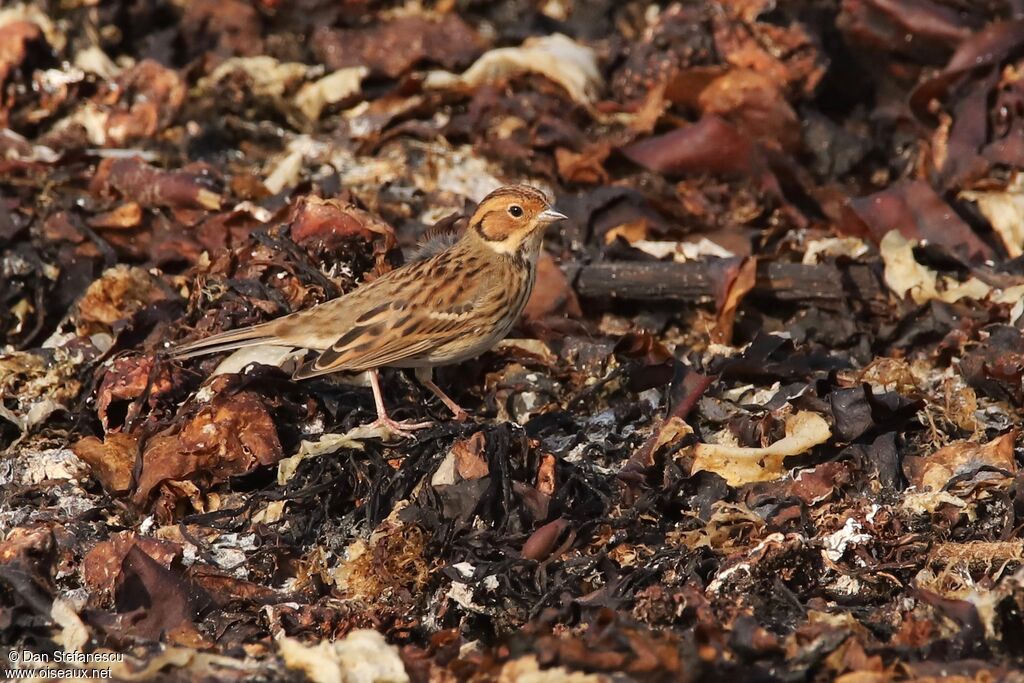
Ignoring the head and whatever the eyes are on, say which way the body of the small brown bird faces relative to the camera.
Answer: to the viewer's right

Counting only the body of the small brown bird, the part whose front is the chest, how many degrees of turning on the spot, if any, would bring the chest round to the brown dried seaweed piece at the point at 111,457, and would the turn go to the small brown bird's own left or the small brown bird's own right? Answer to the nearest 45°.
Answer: approximately 135° to the small brown bird's own right

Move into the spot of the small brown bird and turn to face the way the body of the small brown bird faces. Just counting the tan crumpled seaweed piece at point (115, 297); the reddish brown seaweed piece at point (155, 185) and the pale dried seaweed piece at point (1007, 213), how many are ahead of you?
1

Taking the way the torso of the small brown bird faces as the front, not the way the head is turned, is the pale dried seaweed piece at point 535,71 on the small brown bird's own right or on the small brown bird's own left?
on the small brown bird's own left

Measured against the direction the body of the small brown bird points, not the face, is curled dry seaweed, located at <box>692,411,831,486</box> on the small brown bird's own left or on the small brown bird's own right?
on the small brown bird's own right

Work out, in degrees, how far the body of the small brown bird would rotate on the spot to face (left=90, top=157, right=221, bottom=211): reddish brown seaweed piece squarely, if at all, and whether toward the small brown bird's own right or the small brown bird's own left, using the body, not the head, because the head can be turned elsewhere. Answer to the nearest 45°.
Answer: approximately 135° to the small brown bird's own left

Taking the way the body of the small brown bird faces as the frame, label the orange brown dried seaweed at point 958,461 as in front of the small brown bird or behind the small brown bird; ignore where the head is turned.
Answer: in front

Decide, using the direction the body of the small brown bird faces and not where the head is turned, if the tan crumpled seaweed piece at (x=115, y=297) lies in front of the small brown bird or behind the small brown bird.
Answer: behind

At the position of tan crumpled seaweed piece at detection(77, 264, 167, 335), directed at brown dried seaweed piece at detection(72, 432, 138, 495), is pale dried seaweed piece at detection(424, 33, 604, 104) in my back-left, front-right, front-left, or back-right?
back-left

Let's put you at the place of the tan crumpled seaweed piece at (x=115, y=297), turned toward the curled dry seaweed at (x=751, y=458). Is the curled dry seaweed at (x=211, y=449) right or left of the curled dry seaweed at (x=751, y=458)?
right

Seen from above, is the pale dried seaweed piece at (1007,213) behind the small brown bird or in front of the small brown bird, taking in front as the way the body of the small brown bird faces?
in front
